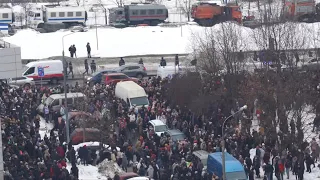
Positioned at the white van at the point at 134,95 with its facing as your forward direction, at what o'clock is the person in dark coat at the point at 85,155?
The person in dark coat is roughly at 2 o'clock from the white van.

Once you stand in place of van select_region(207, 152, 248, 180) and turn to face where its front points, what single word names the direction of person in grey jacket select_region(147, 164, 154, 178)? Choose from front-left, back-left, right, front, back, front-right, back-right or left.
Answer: back-right

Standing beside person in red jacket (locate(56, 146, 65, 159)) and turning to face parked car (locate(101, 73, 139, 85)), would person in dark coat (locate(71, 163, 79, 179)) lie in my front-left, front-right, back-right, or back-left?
back-right

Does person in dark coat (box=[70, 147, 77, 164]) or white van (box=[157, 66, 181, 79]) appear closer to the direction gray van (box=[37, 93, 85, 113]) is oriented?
the person in dark coat

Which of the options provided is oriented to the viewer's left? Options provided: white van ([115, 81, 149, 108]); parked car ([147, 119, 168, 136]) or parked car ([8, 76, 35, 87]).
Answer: parked car ([8, 76, 35, 87])

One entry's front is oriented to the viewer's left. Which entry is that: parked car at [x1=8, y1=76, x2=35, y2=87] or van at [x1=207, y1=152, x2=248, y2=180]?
the parked car
